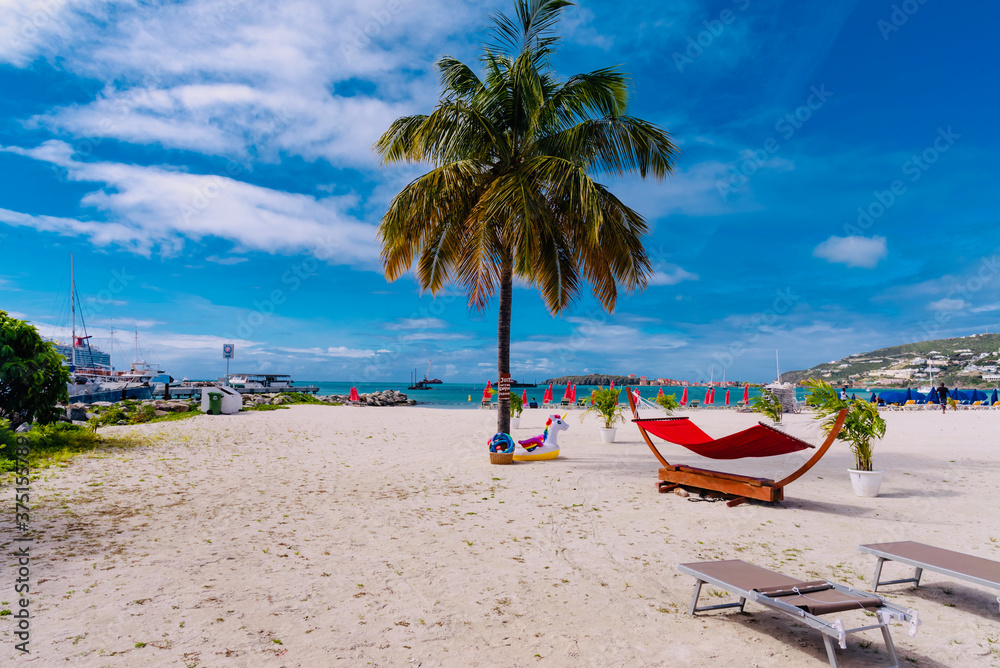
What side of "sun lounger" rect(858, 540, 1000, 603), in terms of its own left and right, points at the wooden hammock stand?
front

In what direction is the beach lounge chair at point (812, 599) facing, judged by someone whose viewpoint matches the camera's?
facing away from the viewer and to the left of the viewer

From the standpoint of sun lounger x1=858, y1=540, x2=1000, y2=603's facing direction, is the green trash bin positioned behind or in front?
in front

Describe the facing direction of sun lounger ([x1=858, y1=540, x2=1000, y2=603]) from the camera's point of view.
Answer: facing away from the viewer and to the left of the viewer

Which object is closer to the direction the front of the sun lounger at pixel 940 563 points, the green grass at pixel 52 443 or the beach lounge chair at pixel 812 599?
the green grass

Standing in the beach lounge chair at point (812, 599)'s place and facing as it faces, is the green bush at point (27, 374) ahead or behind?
ahead

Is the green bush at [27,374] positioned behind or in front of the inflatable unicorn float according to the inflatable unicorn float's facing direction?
behind

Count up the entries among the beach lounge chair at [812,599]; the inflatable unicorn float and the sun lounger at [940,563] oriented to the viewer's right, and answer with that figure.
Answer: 1

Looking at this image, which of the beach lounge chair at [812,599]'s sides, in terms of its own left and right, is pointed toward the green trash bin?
front

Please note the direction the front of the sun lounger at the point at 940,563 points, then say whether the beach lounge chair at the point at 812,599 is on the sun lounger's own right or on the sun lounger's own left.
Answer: on the sun lounger's own left

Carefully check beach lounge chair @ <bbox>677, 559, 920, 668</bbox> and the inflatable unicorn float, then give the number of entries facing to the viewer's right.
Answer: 1

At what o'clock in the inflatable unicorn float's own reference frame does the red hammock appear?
The red hammock is roughly at 2 o'clock from the inflatable unicorn float.

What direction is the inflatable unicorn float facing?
to the viewer's right

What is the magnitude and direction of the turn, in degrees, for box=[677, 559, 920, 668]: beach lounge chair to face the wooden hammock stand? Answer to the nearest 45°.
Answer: approximately 45° to its right
